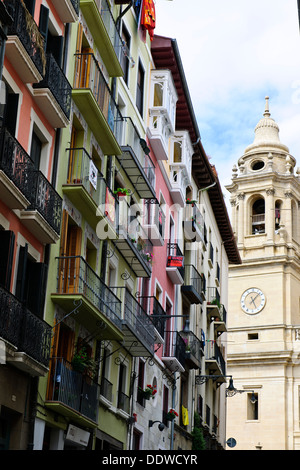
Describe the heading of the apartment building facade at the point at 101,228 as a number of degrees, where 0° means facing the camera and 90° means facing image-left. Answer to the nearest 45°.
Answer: approximately 315°
